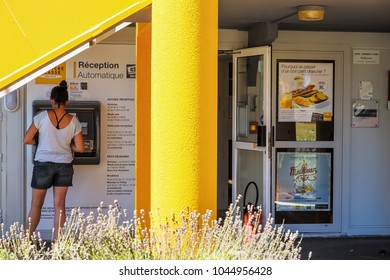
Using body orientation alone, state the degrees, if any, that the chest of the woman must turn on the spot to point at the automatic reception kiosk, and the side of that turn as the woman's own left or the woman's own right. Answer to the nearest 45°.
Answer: approximately 45° to the woman's own right

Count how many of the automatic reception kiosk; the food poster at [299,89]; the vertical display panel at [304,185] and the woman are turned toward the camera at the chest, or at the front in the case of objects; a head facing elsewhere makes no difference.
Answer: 3

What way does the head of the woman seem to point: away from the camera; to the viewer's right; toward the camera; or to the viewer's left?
away from the camera

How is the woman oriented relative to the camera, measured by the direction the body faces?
away from the camera

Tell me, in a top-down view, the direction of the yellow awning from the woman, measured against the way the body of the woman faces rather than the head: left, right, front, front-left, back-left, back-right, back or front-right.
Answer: back

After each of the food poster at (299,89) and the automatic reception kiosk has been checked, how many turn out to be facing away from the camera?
0

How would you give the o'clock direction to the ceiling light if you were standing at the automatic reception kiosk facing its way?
The ceiling light is roughly at 10 o'clock from the automatic reception kiosk.

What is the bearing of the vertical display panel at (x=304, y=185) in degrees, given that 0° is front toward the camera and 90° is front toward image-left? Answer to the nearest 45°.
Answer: approximately 0°

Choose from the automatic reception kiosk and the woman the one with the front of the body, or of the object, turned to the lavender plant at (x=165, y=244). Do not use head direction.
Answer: the automatic reception kiosk

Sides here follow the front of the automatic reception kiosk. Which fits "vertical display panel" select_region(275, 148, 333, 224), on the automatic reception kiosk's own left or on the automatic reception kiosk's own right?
on the automatic reception kiosk's own left

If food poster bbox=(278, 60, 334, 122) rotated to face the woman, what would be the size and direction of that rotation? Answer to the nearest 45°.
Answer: approximately 45° to its right
